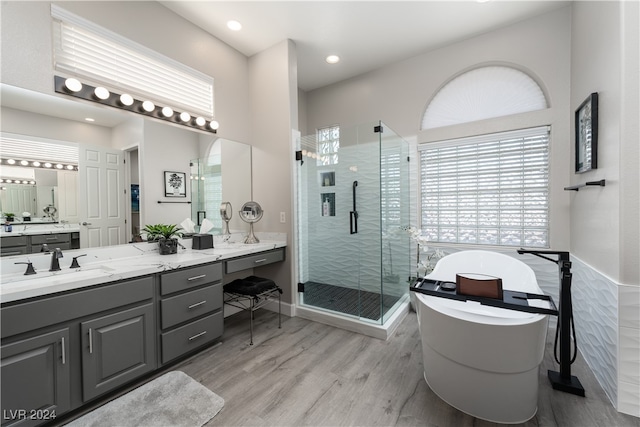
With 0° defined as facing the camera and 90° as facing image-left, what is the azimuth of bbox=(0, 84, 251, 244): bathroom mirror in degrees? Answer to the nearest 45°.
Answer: approximately 315°

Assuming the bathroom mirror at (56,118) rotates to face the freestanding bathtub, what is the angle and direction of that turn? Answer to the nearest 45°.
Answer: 0° — it already faces it

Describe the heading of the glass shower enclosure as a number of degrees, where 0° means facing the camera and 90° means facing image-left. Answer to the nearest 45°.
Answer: approximately 45°

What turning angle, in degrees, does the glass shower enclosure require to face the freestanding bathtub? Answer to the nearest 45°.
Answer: approximately 90° to its left

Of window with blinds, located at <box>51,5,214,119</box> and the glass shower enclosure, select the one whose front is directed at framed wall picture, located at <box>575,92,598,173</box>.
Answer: the window with blinds

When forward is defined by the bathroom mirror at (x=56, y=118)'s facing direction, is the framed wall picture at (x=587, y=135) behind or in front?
in front

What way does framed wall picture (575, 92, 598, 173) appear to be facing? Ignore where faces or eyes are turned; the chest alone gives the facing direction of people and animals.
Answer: to the viewer's left
